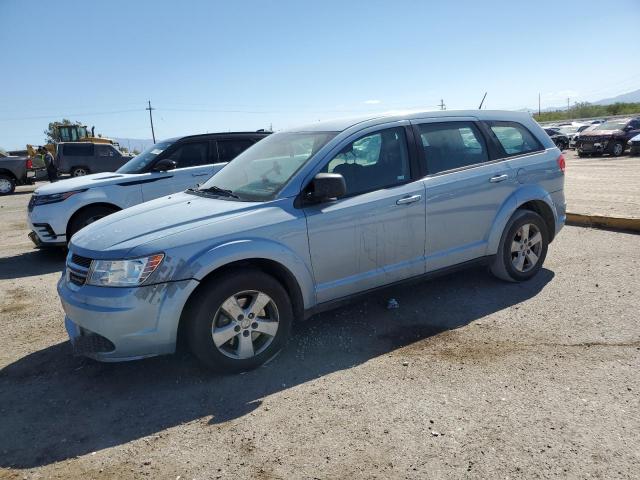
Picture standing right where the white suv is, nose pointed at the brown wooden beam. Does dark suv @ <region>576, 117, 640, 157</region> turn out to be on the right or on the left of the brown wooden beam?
left

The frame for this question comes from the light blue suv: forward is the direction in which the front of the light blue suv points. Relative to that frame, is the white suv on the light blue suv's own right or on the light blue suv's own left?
on the light blue suv's own right

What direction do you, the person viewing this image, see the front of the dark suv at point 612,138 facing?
facing the viewer and to the left of the viewer

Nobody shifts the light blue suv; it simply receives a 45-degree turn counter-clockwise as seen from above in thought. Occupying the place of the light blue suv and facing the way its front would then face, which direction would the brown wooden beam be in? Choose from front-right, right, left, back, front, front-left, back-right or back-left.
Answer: back-left

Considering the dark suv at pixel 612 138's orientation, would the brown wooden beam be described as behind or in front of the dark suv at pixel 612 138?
in front

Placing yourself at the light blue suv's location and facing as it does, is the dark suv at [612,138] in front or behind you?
behind
